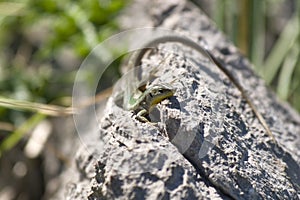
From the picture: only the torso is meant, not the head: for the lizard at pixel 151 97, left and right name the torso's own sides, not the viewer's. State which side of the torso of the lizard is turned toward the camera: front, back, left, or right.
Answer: right
